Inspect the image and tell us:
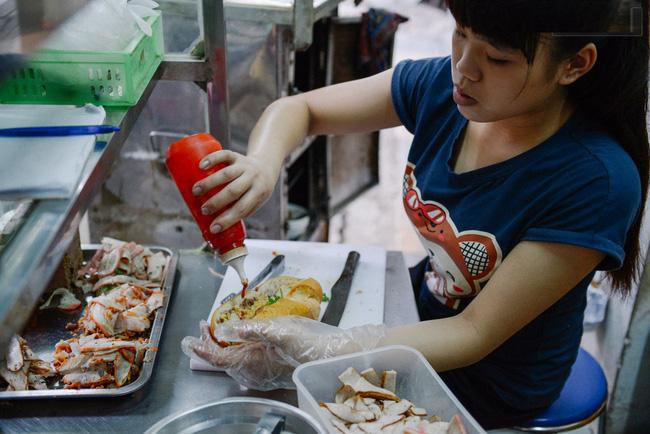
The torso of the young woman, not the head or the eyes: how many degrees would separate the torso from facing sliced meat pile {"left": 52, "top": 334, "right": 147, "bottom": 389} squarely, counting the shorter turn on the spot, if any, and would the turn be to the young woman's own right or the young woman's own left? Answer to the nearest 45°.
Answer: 0° — they already face it

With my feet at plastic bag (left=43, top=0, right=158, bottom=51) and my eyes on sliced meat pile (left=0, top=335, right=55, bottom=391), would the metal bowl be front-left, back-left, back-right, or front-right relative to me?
front-left

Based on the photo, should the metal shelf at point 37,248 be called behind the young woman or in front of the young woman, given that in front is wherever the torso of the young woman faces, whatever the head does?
in front

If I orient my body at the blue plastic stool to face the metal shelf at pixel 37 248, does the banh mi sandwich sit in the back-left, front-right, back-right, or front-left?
front-right

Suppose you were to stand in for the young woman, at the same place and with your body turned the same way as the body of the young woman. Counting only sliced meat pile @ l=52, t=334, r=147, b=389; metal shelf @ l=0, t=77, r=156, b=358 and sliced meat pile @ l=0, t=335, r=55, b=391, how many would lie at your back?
0

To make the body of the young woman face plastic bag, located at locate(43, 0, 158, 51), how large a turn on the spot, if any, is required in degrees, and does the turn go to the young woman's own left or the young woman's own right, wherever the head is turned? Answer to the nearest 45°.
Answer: approximately 45° to the young woman's own right

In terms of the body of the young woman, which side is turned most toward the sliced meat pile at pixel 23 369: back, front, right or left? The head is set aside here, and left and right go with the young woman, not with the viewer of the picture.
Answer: front

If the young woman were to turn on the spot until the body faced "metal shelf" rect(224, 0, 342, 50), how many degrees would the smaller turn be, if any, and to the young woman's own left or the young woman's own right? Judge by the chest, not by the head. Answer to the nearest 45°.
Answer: approximately 90° to the young woman's own right

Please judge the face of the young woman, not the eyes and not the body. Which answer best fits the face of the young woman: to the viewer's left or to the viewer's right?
to the viewer's left

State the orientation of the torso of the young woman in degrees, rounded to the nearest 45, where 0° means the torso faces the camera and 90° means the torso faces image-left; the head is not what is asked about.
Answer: approximately 45°

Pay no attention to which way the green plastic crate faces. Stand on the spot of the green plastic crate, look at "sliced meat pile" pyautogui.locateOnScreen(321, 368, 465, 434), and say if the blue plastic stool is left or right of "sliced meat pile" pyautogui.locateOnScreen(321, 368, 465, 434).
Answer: left
